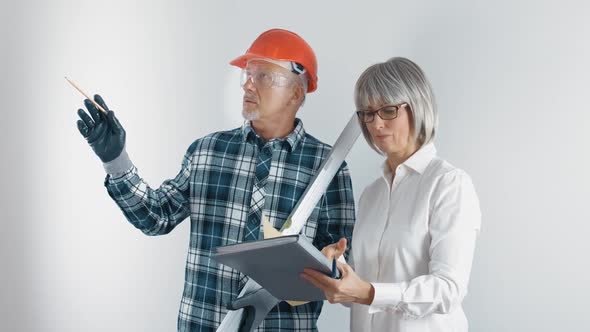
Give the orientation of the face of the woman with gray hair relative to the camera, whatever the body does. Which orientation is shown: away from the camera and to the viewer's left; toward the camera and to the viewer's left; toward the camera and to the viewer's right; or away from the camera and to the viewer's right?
toward the camera and to the viewer's left

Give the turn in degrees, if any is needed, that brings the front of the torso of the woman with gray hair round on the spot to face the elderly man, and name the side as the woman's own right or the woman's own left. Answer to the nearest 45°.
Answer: approximately 90° to the woman's own right

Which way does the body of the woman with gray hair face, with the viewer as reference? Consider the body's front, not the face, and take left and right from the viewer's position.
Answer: facing the viewer and to the left of the viewer

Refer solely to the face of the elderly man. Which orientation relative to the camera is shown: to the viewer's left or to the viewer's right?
to the viewer's left
